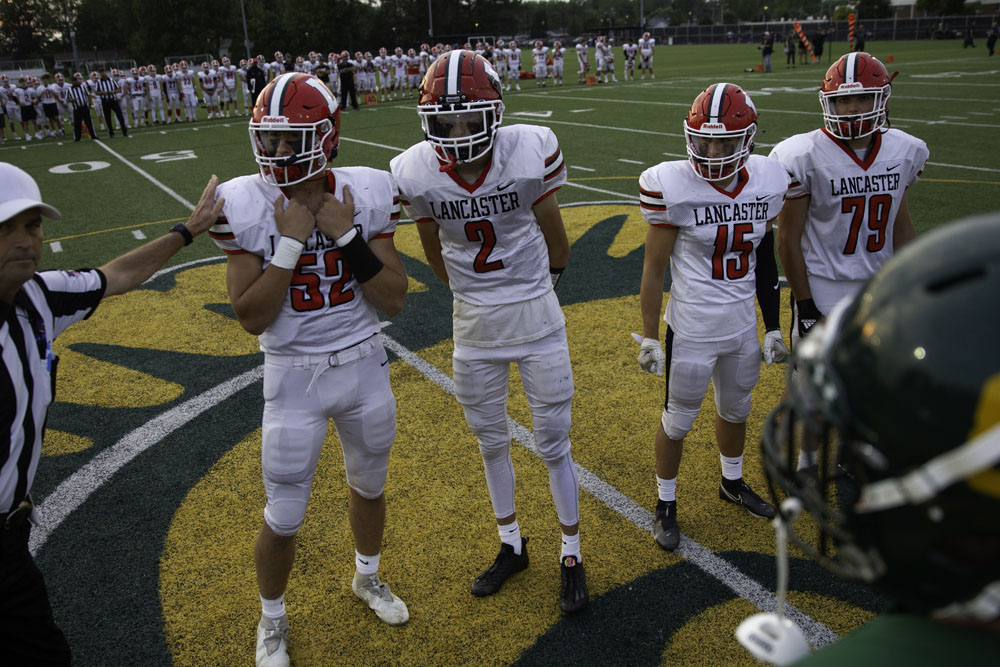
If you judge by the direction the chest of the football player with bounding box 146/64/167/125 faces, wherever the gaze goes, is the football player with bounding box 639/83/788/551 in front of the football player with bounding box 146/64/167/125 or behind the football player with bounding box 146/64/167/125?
in front

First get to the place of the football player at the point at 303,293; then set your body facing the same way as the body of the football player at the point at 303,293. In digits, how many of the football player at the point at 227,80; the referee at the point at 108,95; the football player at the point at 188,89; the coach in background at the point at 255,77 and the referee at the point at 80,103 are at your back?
5

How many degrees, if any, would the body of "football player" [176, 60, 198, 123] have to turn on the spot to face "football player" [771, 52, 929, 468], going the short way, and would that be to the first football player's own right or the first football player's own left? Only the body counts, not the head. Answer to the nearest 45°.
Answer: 0° — they already face them

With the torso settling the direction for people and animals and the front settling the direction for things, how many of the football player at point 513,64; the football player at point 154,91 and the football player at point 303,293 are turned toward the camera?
3

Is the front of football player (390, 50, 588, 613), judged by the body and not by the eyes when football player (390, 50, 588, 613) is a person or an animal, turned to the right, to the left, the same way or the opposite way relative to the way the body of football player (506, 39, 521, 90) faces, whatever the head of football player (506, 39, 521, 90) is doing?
the same way

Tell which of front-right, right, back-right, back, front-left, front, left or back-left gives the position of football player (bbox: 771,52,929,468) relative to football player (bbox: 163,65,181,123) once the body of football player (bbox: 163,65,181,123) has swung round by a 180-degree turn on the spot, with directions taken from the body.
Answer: back

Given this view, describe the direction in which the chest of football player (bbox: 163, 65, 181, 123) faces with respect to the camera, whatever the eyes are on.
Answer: toward the camera

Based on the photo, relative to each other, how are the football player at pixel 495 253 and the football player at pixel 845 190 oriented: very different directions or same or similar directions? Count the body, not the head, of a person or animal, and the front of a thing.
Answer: same or similar directions

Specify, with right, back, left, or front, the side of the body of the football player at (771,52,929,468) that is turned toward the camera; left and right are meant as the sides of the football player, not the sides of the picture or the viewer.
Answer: front

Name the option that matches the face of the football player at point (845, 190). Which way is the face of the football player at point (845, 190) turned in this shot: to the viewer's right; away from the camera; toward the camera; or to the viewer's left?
toward the camera

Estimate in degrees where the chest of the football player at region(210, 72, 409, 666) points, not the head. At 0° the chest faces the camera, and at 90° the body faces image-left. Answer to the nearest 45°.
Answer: approximately 0°

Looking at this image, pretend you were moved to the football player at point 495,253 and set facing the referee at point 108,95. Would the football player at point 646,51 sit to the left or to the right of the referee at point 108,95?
right

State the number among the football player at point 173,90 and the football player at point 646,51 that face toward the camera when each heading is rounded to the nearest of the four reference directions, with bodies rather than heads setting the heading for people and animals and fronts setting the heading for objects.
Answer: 2

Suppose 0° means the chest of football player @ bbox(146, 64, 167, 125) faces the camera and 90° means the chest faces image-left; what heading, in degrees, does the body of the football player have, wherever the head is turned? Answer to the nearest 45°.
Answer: approximately 0°

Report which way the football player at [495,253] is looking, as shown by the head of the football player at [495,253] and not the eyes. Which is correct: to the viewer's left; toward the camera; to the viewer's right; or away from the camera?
toward the camera

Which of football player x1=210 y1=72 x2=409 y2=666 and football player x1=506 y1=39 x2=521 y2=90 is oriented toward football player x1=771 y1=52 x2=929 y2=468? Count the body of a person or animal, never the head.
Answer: football player x1=506 y1=39 x2=521 y2=90
